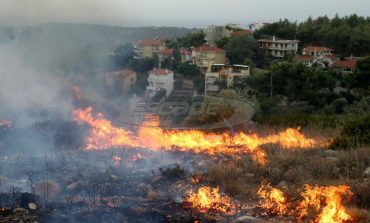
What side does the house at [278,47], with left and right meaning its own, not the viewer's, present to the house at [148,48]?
right

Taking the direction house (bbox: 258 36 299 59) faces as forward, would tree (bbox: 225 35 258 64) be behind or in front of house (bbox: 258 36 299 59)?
in front

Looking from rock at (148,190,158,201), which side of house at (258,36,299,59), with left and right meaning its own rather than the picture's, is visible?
front

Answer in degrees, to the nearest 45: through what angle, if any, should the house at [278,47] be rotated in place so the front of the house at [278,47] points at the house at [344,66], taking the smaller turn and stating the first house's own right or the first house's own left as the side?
approximately 45° to the first house's own left

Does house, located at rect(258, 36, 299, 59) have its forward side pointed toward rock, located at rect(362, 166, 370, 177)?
yes

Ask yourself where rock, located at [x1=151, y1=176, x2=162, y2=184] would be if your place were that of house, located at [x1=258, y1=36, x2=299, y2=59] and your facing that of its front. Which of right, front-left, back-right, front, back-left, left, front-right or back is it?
front

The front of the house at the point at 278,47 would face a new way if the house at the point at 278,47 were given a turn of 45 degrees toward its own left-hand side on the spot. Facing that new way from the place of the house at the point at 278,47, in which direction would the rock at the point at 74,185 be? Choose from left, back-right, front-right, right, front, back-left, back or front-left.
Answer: front-right

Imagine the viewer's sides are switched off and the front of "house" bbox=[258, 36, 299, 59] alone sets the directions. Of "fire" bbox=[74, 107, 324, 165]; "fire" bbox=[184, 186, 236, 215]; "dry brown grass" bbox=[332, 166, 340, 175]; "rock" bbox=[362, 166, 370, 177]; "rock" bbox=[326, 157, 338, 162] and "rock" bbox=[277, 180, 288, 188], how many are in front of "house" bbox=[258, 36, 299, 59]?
6

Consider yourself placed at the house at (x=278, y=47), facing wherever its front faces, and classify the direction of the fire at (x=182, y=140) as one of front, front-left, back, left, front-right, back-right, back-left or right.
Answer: front

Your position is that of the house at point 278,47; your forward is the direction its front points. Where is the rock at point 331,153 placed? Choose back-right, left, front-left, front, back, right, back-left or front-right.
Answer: front

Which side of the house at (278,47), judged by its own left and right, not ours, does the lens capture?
front

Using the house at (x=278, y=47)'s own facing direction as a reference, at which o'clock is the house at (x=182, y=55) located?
the house at (x=182, y=55) is roughly at 2 o'clock from the house at (x=278, y=47).

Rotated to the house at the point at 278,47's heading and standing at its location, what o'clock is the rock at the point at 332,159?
The rock is roughly at 12 o'clock from the house.

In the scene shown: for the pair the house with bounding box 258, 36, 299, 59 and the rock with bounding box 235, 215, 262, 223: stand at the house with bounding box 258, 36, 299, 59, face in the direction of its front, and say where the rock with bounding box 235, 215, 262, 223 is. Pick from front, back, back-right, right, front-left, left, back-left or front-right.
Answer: front

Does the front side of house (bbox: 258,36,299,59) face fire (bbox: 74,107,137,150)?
yes

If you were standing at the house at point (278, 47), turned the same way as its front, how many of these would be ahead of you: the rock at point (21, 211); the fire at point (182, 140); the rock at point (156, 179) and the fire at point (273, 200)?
4

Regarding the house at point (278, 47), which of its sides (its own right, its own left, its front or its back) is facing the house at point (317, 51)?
left

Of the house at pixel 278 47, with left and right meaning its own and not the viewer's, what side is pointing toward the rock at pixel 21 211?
front
